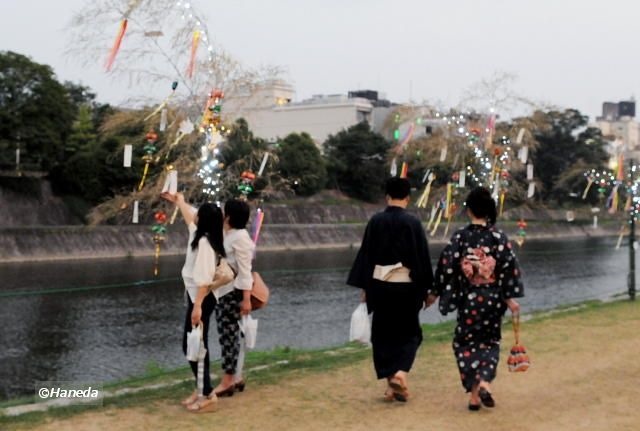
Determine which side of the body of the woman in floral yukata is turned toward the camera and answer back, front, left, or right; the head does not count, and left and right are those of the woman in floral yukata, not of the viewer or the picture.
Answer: back

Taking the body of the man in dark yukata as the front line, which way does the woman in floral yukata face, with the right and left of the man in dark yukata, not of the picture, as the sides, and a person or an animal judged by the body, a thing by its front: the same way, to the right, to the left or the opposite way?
the same way

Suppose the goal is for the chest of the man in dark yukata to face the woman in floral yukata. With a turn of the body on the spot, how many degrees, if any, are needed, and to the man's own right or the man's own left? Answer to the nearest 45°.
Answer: approximately 90° to the man's own right

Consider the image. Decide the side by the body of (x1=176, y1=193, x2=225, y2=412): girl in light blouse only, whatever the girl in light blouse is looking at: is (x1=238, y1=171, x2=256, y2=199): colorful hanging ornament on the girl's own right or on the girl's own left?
on the girl's own right

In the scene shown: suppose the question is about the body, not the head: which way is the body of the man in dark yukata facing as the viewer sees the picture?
away from the camera

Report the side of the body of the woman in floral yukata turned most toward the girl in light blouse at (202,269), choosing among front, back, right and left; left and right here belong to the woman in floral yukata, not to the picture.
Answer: left

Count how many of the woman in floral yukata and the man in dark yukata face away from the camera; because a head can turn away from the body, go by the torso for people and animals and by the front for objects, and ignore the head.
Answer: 2

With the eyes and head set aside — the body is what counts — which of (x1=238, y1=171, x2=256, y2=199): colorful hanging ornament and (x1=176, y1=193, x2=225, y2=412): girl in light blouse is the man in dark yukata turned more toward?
the colorful hanging ornament

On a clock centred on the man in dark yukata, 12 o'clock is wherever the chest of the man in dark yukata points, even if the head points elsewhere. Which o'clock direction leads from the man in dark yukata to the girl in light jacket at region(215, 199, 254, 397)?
The girl in light jacket is roughly at 9 o'clock from the man in dark yukata.

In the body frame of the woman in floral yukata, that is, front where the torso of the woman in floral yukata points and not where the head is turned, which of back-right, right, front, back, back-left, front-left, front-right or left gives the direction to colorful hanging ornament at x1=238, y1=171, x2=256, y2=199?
front-left

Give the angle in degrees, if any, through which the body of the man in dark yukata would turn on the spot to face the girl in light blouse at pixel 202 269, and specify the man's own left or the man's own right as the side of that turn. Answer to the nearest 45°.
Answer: approximately 90° to the man's own left
